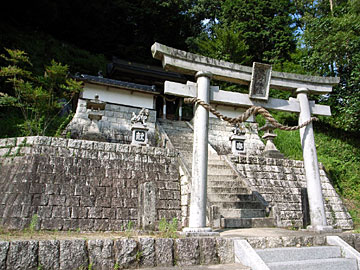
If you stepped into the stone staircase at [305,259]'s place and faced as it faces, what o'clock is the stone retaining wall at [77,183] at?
The stone retaining wall is roughly at 5 o'clock from the stone staircase.

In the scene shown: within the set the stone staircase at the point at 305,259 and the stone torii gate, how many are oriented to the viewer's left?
0

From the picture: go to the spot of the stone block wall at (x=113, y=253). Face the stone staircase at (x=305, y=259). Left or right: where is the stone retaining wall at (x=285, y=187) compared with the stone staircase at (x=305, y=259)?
left

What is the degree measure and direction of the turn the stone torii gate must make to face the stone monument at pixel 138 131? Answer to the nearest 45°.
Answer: approximately 180°

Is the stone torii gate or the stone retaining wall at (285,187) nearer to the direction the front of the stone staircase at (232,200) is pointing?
the stone torii gate

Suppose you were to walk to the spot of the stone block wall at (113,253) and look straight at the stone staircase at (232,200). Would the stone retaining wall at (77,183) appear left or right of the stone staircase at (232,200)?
left

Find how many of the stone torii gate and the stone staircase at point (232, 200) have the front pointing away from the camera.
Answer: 0

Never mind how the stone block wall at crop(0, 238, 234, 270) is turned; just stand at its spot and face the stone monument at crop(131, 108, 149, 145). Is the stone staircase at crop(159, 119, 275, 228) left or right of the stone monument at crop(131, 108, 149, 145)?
right

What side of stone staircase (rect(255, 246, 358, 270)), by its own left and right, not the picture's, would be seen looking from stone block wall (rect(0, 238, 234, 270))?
right

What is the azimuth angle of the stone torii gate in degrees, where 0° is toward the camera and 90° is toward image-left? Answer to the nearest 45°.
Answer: approximately 315°

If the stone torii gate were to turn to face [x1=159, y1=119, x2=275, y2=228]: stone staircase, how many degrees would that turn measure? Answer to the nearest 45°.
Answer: approximately 135° to its left
